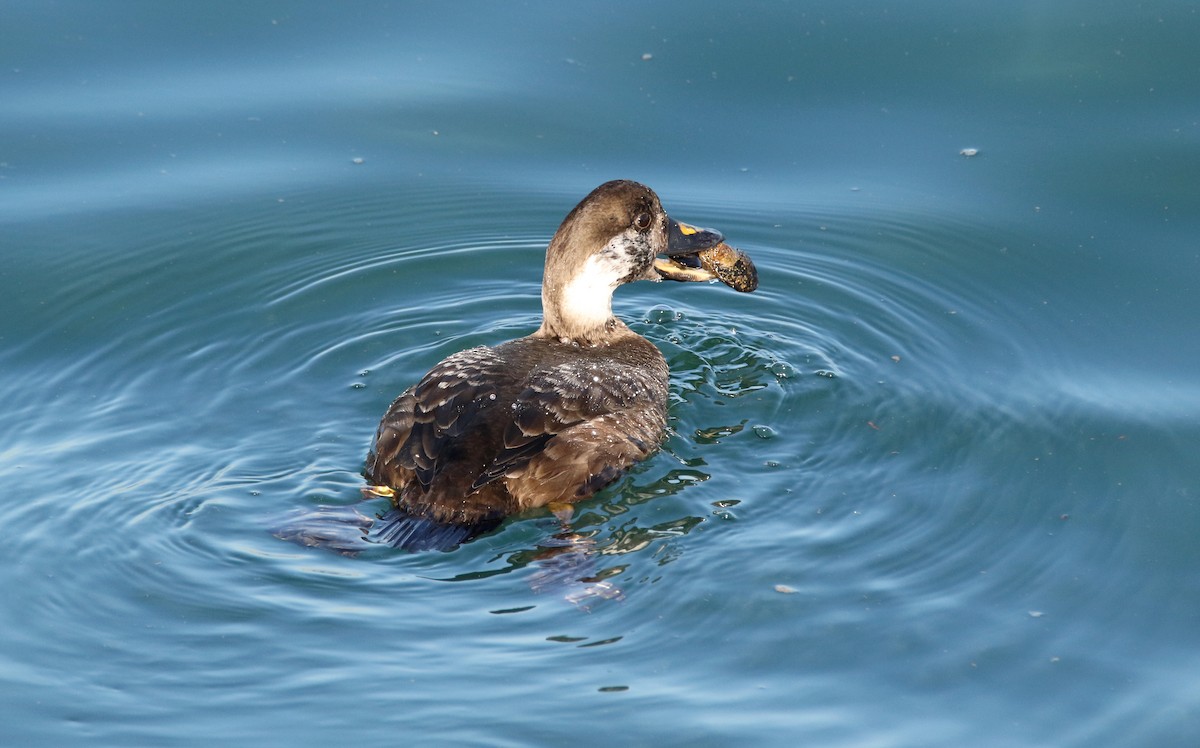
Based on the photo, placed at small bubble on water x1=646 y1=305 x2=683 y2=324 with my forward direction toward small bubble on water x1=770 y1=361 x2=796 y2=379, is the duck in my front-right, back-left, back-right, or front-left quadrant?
front-right

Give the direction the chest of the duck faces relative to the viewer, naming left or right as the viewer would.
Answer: facing away from the viewer and to the right of the viewer

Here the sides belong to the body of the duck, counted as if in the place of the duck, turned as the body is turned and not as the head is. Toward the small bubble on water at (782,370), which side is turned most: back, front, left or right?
front

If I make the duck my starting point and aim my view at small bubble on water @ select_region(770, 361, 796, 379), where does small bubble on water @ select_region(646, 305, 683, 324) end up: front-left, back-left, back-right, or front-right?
front-left

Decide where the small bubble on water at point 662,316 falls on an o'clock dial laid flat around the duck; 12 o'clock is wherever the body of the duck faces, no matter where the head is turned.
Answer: The small bubble on water is roughly at 11 o'clock from the duck.

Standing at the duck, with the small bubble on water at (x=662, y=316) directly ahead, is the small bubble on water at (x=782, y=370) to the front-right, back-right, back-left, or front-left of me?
front-right
